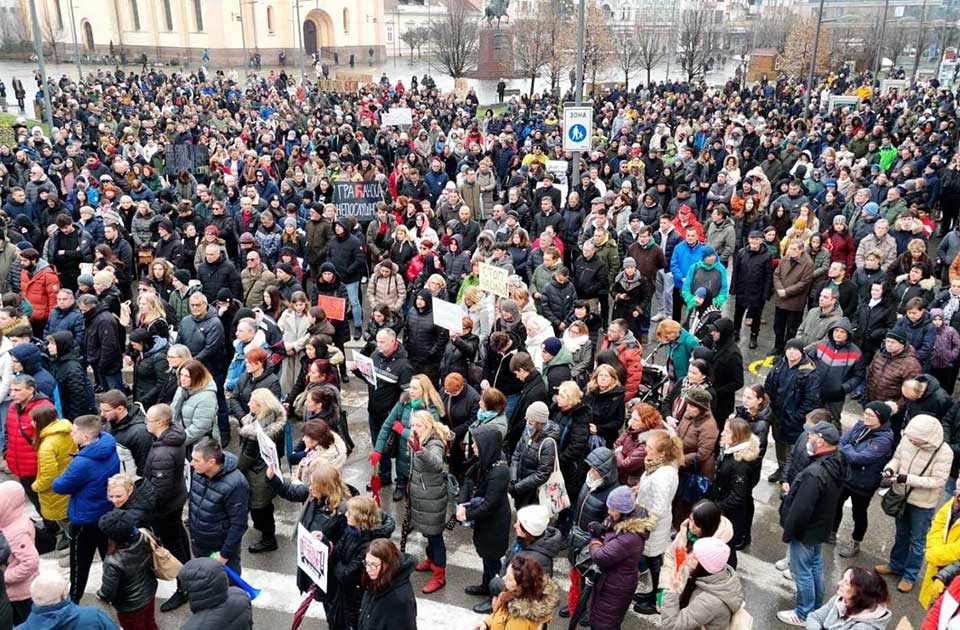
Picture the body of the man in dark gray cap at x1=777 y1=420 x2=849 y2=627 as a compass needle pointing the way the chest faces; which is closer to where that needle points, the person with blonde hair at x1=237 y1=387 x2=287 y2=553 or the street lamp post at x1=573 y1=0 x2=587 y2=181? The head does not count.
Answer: the person with blonde hair

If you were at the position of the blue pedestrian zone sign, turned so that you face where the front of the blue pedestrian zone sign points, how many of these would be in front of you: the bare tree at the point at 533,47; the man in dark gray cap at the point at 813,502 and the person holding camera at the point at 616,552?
2

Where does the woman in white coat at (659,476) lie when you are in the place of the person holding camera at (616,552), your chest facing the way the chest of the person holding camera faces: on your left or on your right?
on your right

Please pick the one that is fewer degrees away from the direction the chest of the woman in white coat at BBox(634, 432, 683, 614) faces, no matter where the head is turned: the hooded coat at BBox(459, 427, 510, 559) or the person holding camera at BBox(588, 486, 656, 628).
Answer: the hooded coat

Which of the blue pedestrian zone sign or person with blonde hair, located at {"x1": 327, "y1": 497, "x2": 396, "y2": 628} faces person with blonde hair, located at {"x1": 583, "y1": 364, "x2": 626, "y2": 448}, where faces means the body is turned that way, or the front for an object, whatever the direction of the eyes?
the blue pedestrian zone sign

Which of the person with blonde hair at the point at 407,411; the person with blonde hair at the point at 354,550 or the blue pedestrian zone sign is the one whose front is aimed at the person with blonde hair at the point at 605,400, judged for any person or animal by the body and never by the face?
the blue pedestrian zone sign

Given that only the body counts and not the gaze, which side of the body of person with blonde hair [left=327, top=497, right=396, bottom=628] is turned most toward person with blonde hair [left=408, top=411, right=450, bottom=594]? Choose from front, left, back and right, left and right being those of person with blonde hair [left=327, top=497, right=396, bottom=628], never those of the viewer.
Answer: right

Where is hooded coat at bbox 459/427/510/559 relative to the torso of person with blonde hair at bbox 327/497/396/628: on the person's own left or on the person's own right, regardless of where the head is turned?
on the person's own right

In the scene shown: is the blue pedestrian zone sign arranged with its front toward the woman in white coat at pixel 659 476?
yes

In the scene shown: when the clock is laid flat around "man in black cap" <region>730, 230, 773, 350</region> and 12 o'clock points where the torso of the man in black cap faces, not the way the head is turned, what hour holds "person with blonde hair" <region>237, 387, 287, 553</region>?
The person with blonde hair is roughly at 1 o'clock from the man in black cap.

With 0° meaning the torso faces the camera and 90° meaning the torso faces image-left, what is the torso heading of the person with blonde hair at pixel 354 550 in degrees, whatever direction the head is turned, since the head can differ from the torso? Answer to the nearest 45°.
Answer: approximately 135°

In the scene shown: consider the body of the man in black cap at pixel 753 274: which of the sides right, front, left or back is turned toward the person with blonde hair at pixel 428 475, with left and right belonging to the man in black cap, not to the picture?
front

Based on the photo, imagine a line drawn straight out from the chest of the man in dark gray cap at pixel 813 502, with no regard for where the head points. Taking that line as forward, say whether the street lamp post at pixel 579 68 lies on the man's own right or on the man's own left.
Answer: on the man's own right

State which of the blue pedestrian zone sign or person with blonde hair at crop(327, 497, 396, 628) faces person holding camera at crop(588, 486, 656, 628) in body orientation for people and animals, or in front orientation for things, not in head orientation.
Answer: the blue pedestrian zone sign
